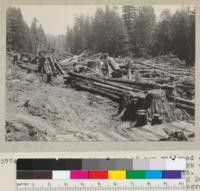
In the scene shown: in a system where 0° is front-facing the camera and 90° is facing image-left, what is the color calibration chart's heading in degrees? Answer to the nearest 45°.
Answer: approximately 0°
